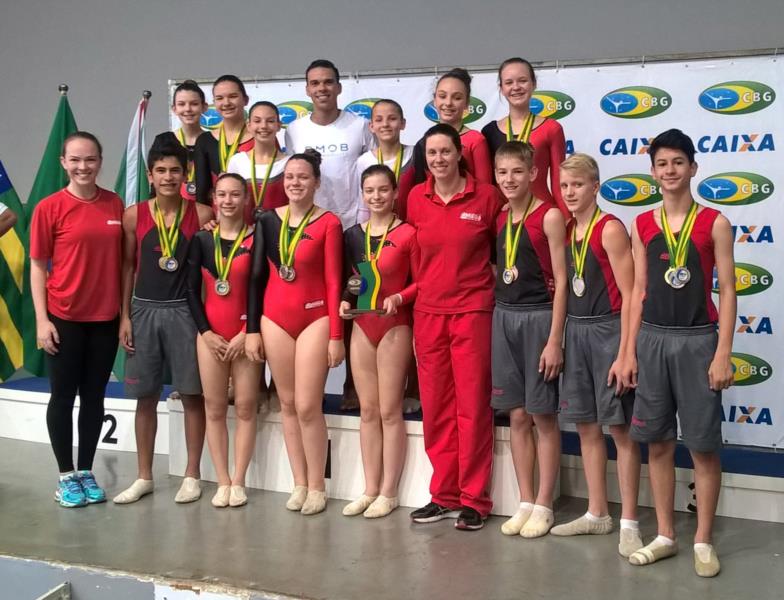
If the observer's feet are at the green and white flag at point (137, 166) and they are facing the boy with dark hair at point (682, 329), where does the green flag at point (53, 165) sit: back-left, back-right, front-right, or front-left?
back-right

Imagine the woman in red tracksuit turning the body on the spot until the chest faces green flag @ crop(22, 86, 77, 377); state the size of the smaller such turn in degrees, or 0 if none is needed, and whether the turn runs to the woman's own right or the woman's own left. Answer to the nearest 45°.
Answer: approximately 135° to the woman's own right

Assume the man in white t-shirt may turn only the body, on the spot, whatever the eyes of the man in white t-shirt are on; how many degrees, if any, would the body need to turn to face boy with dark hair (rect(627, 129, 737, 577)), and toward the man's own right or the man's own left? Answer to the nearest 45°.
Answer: approximately 45° to the man's own left

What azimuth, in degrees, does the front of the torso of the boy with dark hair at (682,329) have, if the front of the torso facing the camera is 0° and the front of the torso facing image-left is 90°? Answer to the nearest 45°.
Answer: approximately 0°

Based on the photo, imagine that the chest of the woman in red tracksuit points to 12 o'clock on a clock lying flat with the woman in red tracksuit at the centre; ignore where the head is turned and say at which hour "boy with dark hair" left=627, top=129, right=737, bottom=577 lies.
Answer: The boy with dark hair is roughly at 10 o'clock from the woman in red tracksuit.

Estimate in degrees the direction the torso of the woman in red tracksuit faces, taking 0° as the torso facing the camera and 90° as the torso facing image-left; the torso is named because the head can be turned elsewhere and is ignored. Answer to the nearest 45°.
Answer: approximately 0°
